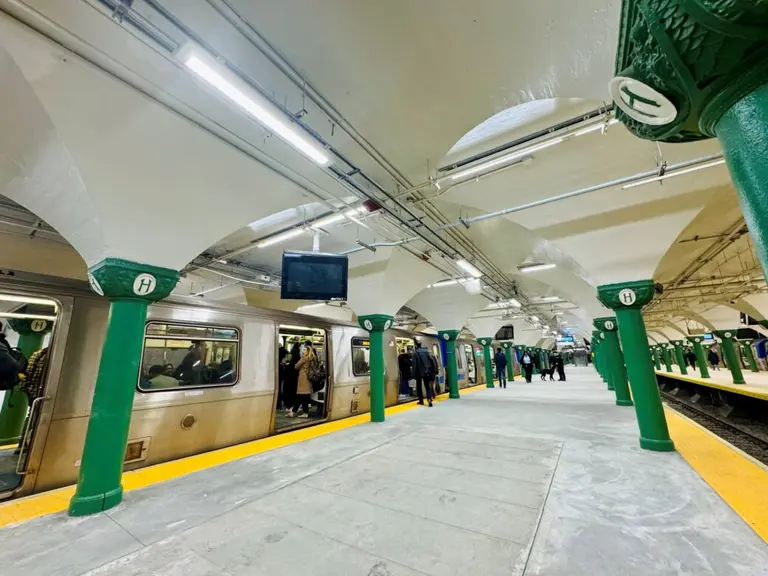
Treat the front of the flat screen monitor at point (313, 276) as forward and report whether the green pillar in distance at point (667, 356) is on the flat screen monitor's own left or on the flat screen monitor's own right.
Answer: on the flat screen monitor's own left

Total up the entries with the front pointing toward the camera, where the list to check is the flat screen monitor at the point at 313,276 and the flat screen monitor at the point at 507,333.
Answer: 2

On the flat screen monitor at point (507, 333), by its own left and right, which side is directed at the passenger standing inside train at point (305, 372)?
front

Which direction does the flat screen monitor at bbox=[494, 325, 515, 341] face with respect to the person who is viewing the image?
facing the viewer

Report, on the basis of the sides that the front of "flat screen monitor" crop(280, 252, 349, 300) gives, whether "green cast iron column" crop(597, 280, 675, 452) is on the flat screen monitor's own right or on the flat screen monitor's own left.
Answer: on the flat screen monitor's own left

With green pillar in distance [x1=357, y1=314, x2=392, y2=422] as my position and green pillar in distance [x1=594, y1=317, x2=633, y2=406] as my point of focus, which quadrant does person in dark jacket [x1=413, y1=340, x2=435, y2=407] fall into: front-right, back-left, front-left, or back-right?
front-left

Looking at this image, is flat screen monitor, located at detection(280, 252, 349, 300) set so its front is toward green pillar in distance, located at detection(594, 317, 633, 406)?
no

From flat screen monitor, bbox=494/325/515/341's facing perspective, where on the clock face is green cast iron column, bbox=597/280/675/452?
The green cast iron column is roughly at 12 o'clock from the flat screen monitor.

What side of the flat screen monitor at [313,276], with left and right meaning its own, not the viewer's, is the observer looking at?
front

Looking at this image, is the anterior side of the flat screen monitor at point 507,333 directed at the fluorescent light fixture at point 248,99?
yes

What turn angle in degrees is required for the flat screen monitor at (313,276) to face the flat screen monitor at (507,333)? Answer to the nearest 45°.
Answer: approximately 135° to its left

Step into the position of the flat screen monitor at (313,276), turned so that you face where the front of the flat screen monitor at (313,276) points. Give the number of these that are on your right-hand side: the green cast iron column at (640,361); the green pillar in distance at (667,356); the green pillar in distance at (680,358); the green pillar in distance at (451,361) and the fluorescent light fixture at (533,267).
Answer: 0

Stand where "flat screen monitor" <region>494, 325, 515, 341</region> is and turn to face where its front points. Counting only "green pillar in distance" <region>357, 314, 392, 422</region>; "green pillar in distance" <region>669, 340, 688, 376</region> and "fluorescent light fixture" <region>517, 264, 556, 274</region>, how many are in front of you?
2
